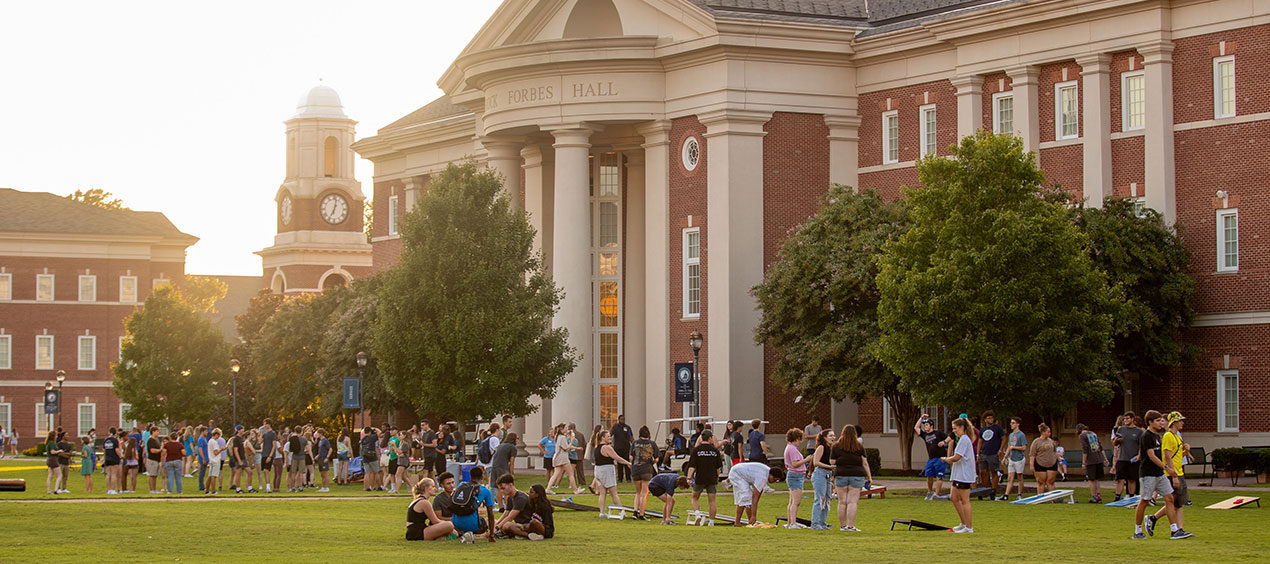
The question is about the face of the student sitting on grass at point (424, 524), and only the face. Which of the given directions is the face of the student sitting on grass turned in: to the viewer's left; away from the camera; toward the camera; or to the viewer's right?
to the viewer's right

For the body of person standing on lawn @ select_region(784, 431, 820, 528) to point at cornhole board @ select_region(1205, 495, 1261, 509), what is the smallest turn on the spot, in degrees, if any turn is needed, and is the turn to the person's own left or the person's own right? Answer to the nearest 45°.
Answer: approximately 45° to the person's own left
